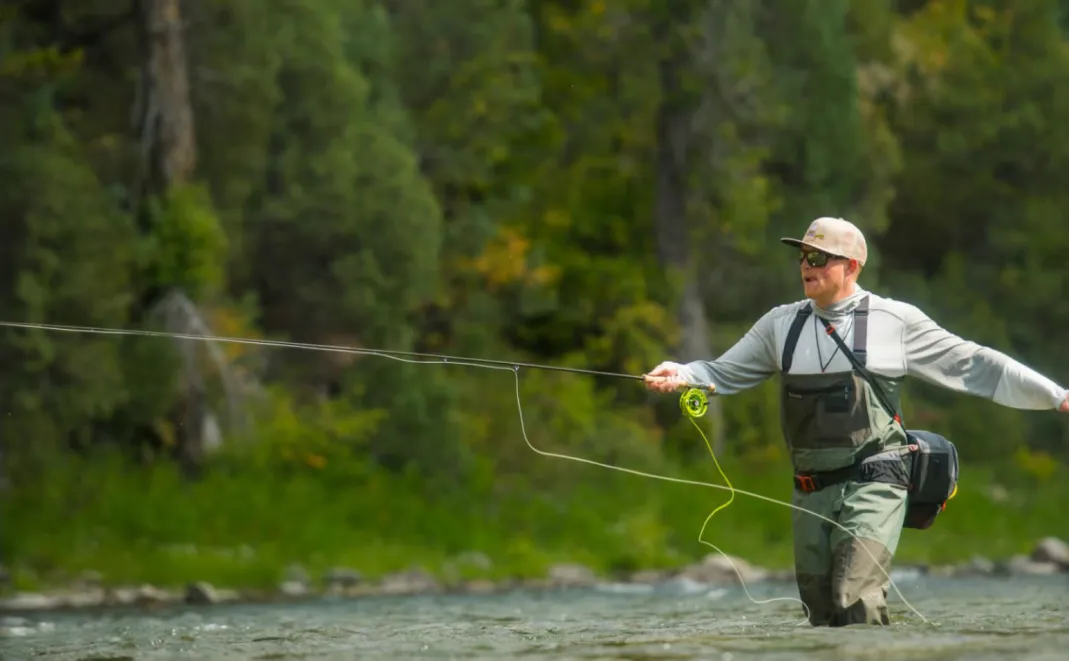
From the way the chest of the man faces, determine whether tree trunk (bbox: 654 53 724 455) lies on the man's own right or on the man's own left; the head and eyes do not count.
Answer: on the man's own right

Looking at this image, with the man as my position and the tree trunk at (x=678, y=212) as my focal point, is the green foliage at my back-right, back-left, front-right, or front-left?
front-left

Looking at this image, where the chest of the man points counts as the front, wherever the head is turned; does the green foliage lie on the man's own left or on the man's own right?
on the man's own right

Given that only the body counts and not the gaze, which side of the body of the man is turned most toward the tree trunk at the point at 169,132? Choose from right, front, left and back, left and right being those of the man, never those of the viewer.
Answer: right

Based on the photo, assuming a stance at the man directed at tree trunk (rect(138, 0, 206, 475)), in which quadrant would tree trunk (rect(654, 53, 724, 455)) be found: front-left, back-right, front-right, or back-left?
front-right
